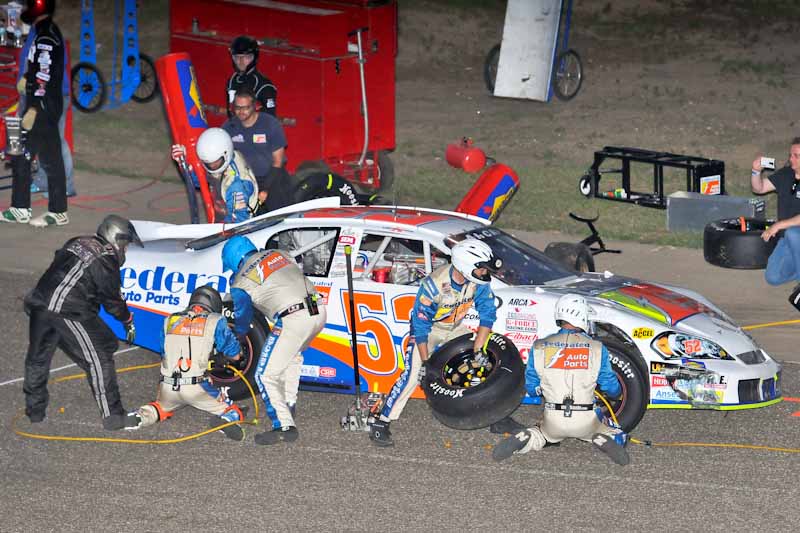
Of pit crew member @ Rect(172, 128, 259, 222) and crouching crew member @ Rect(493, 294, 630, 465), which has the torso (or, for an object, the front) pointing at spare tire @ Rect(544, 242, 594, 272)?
the crouching crew member

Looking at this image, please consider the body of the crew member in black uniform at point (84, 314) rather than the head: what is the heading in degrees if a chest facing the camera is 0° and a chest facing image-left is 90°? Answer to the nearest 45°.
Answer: approximately 270°

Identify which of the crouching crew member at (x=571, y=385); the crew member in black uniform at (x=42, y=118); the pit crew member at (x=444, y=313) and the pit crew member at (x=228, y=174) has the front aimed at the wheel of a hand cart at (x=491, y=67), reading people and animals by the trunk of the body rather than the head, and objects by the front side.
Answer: the crouching crew member

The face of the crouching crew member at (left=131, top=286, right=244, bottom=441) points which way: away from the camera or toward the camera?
away from the camera

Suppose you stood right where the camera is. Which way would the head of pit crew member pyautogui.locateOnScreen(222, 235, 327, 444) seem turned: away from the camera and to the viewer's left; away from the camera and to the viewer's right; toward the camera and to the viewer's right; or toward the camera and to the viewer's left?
away from the camera and to the viewer's left

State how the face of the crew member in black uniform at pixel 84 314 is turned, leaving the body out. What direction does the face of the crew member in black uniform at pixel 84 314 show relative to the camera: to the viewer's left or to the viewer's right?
to the viewer's right

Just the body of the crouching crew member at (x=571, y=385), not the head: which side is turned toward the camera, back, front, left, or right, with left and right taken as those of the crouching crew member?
back

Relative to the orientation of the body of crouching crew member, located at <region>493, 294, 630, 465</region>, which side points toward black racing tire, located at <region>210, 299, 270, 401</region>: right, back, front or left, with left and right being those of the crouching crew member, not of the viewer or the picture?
left

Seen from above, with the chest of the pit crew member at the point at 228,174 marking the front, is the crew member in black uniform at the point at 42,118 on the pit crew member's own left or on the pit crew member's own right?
on the pit crew member's own right
